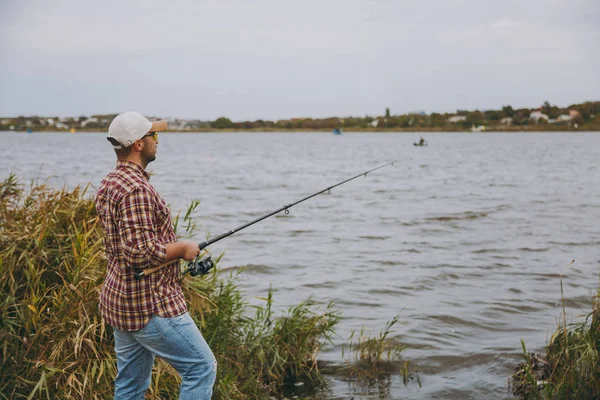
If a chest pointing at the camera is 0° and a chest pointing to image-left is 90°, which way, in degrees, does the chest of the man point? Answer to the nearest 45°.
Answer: approximately 270°
